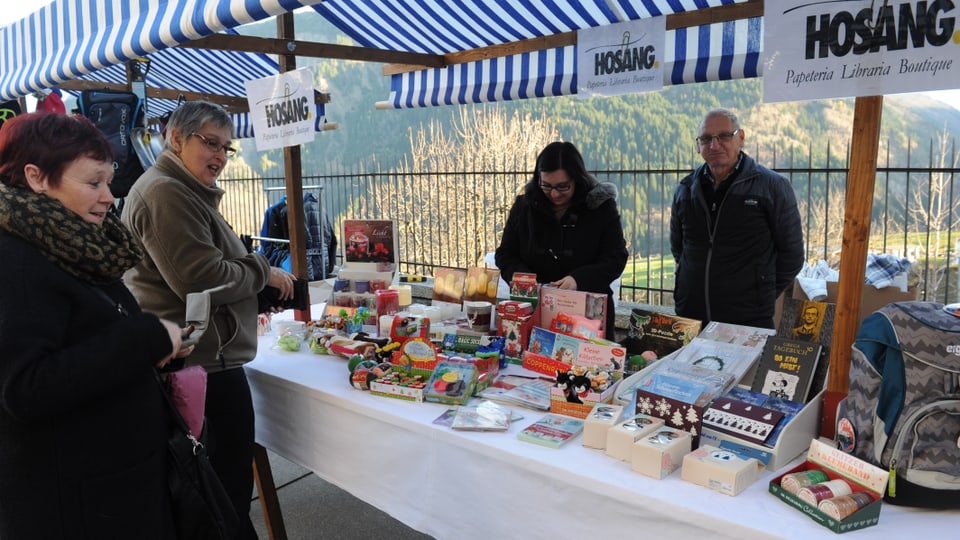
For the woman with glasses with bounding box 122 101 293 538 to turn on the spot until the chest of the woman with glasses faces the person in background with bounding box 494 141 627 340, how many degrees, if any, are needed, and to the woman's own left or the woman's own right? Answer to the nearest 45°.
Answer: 0° — they already face them

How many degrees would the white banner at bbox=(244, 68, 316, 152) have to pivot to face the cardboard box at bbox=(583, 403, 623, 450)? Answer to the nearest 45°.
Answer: approximately 45° to its left

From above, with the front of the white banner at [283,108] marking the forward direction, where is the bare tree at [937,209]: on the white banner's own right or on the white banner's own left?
on the white banner's own left

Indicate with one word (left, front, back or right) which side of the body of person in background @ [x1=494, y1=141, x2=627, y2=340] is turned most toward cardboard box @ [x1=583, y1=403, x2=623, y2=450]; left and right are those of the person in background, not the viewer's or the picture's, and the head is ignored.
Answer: front

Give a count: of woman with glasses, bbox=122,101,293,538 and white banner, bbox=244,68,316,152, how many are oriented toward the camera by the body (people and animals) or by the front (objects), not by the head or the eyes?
1

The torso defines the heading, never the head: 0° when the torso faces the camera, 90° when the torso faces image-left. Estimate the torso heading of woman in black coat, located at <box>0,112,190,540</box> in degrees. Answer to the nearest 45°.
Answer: approximately 270°

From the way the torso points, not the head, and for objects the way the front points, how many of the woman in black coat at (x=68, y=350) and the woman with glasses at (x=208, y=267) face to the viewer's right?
2

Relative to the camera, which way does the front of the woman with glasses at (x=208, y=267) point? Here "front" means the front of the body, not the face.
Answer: to the viewer's right

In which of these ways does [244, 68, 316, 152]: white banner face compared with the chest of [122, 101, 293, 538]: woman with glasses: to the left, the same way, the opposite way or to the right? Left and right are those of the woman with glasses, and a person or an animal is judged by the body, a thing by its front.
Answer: to the right

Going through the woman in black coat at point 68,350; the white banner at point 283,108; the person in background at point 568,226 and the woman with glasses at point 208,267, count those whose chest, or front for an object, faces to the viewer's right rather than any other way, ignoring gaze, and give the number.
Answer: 2
